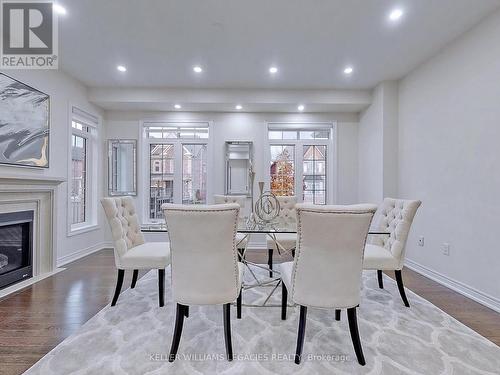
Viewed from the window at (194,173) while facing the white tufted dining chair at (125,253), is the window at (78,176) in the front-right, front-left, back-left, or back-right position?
front-right

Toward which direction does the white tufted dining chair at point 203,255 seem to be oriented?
away from the camera

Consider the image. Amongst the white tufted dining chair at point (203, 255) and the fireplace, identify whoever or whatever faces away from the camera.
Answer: the white tufted dining chair

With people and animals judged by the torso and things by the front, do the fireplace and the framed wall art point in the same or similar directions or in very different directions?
same or similar directions

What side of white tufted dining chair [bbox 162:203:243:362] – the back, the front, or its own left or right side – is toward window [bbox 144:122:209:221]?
front

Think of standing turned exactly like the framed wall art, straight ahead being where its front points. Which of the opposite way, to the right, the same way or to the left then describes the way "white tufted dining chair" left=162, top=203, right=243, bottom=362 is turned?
to the left

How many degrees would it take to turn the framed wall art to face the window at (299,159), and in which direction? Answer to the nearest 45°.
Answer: approximately 45° to its left

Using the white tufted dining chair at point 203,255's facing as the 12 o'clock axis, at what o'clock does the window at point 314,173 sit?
The window is roughly at 1 o'clock from the white tufted dining chair.

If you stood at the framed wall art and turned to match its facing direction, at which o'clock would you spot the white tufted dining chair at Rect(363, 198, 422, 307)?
The white tufted dining chair is roughly at 12 o'clock from the framed wall art.

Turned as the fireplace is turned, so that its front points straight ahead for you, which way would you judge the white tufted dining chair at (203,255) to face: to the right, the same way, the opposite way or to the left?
to the left

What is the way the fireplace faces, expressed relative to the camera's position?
facing the viewer and to the right of the viewer

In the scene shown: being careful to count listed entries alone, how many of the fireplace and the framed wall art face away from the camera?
0

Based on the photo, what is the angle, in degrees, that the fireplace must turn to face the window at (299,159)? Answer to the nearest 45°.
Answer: approximately 45° to its left

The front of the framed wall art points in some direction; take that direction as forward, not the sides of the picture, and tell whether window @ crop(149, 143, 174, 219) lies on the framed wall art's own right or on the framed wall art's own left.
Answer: on the framed wall art's own left

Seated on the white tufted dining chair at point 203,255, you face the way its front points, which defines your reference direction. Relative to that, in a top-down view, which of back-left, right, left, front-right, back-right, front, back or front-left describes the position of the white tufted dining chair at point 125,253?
front-left

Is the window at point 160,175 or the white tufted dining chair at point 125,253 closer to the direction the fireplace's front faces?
the white tufted dining chair

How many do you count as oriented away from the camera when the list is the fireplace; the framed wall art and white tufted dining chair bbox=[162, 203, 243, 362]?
1

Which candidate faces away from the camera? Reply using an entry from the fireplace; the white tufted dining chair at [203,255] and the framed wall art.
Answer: the white tufted dining chair
